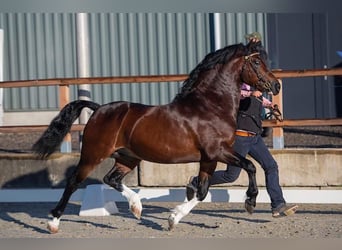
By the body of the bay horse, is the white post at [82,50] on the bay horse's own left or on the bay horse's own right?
on the bay horse's own left

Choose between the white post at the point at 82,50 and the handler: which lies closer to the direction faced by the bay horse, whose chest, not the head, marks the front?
the handler

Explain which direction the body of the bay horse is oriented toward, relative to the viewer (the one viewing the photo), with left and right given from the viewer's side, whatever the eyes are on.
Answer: facing to the right of the viewer
